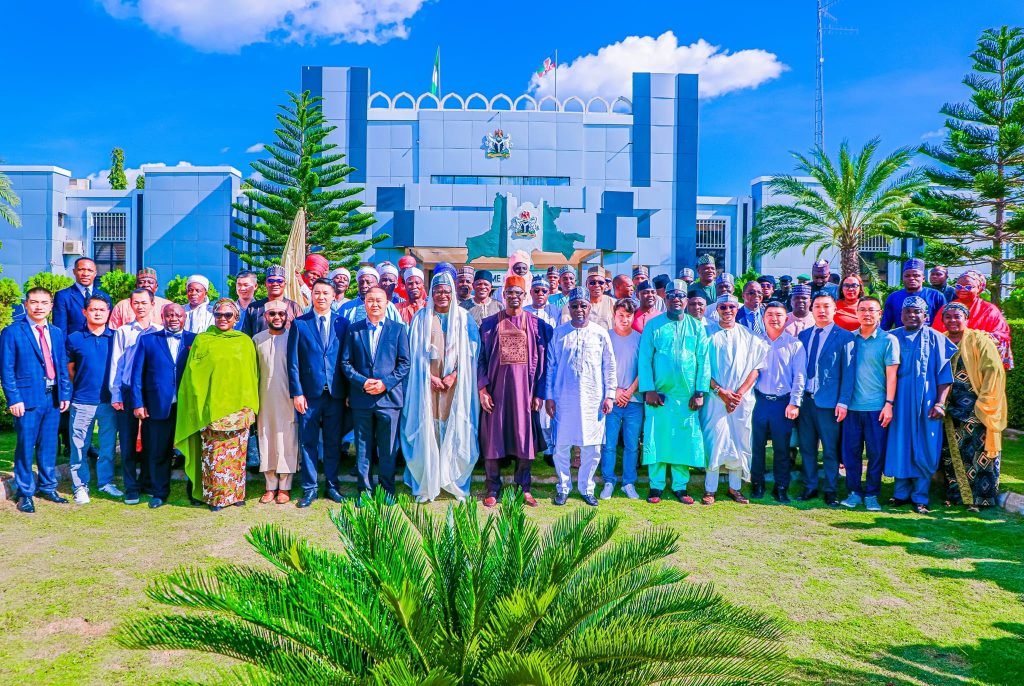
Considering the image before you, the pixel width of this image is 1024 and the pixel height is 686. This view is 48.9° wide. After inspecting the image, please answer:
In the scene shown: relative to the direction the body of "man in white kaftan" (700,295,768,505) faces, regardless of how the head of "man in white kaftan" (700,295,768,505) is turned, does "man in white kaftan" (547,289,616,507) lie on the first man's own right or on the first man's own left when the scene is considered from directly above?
on the first man's own right

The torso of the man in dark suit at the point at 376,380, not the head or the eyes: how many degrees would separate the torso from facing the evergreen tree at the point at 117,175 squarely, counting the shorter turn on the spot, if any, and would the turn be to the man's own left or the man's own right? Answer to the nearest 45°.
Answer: approximately 180°

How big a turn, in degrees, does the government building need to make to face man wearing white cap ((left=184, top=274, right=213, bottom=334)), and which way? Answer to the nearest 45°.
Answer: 0° — it already faces them

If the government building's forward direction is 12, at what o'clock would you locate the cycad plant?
The cycad plant is roughly at 12 o'clock from the government building.

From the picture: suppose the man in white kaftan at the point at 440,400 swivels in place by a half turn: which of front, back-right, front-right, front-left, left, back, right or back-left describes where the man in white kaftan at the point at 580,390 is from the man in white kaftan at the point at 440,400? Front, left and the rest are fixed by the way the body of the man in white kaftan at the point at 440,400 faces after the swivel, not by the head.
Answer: right

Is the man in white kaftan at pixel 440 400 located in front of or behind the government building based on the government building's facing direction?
in front

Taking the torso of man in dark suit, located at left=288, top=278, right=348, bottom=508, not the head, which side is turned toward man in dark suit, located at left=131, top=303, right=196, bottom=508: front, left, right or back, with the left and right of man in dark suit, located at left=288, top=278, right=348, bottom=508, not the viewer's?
right

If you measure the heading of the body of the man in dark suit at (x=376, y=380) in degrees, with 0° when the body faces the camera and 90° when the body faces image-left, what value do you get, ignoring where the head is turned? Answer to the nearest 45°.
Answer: approximately 0°

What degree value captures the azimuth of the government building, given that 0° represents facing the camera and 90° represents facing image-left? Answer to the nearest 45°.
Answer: approximately 0°

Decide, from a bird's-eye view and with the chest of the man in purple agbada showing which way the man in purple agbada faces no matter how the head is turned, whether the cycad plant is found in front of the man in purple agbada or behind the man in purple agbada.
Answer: in front
